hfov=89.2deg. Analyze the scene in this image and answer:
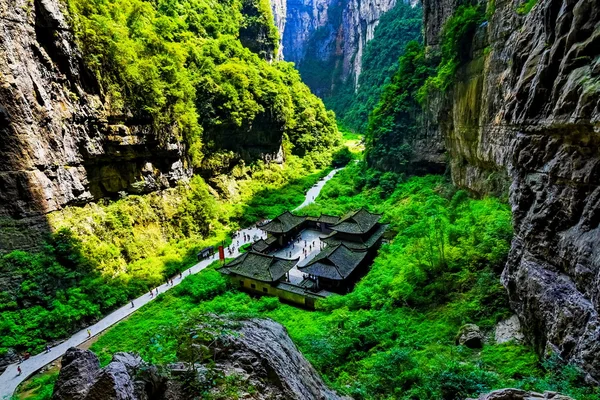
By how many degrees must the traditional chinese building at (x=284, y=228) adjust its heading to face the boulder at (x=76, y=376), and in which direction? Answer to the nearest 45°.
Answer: approximately 45° to its right

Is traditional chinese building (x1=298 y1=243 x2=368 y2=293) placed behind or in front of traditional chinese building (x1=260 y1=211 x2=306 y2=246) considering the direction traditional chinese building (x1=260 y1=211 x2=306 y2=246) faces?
in front

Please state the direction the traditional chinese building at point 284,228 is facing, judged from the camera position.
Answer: facing the viewer and to the right of the viewer

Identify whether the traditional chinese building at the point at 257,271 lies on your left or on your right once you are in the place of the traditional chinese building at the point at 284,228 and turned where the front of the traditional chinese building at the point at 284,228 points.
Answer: on your right

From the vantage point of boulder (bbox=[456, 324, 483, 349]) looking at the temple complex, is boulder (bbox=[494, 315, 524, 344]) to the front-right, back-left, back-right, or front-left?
back-right

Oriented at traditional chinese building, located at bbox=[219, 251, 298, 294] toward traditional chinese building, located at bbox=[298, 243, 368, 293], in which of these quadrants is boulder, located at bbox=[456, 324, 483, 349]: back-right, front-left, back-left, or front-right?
front-right

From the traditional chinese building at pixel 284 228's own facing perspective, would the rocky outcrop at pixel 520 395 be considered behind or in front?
in front

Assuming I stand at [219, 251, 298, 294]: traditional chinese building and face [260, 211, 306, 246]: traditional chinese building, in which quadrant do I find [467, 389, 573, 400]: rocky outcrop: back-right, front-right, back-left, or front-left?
back-right
